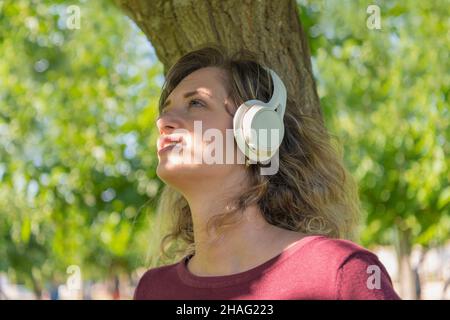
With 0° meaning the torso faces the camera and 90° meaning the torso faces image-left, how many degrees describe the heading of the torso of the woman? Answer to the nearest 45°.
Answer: approximately 45°

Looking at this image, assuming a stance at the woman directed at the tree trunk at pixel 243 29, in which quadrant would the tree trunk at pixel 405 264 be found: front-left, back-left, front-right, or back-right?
front-right

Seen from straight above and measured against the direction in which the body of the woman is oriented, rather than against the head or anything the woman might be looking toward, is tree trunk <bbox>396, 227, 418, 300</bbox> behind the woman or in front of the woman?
behind

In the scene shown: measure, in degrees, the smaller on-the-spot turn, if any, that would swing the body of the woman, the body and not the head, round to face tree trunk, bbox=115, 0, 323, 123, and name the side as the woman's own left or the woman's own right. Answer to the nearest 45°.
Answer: approximately 135° to the woman's own right
